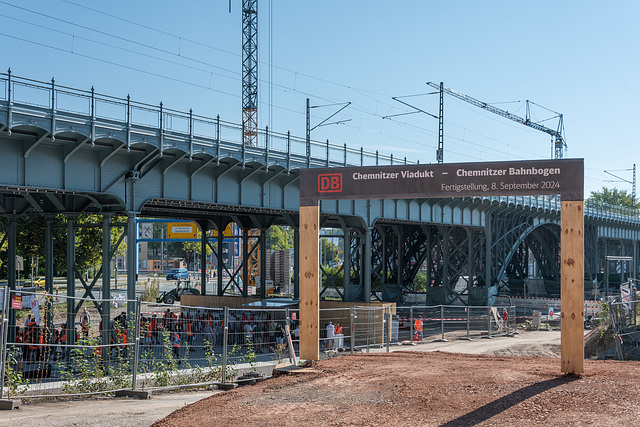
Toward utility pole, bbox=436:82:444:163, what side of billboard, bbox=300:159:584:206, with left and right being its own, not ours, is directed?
back

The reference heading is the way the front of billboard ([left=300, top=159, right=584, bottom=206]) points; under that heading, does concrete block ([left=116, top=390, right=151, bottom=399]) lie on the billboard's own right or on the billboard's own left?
on the billboard's own right

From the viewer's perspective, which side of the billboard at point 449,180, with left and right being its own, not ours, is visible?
front

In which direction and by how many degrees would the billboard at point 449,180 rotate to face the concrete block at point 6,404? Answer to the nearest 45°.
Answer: approximately 45° to its right

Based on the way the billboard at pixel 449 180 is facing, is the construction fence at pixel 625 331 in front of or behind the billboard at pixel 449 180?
behind
